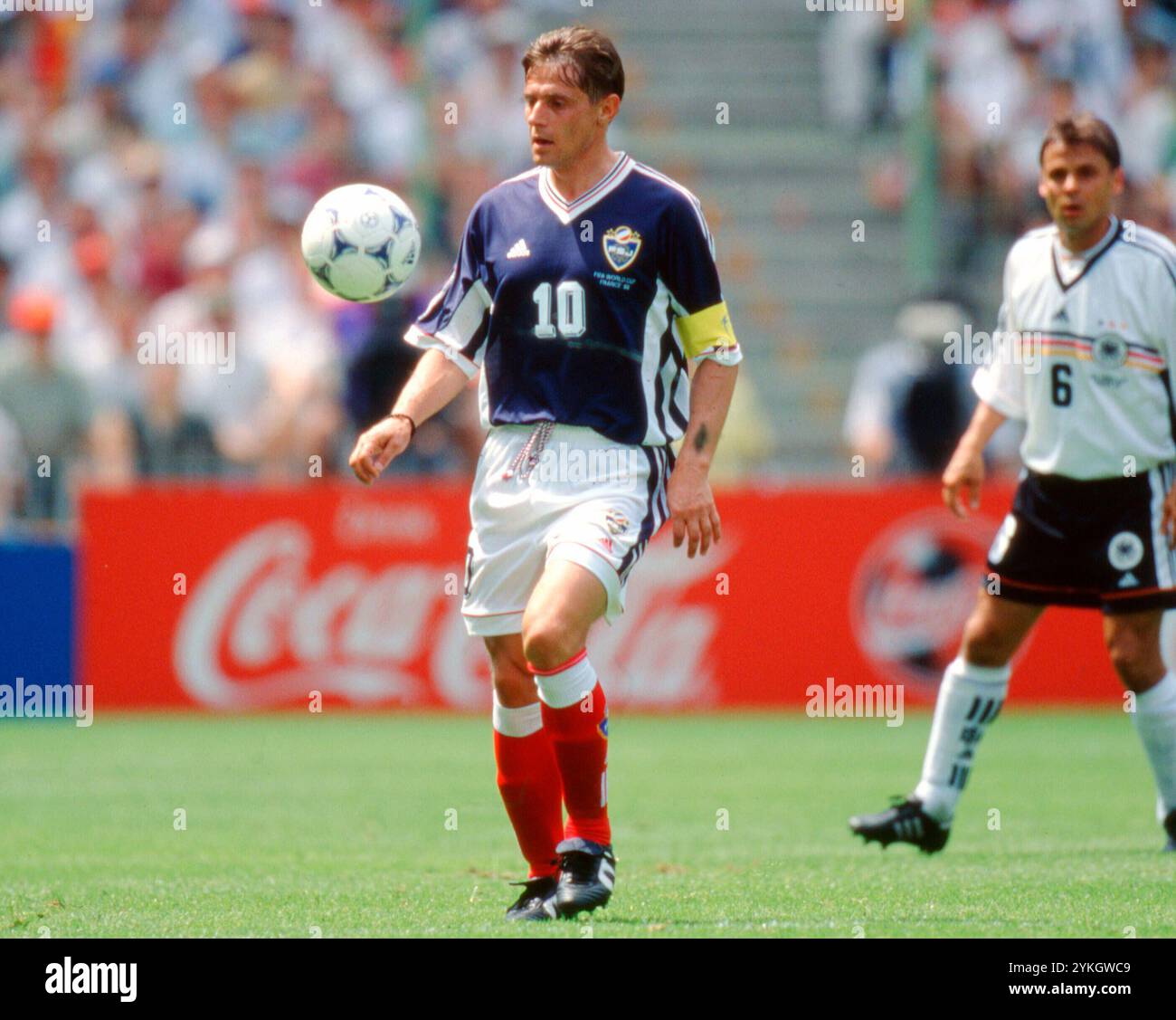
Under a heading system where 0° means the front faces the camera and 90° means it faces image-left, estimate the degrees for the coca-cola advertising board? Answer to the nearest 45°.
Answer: approximately 0°

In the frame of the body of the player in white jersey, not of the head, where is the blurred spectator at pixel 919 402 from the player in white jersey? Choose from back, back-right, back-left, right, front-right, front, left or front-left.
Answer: back-right

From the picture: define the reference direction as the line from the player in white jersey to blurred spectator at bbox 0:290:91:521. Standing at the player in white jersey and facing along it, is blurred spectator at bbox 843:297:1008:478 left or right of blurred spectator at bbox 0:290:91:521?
right

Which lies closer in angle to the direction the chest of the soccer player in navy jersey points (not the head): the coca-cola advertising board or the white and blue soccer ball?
the white and blue soccer ball

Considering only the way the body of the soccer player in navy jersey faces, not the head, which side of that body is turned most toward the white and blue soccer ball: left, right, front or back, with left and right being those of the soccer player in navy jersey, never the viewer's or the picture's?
right
